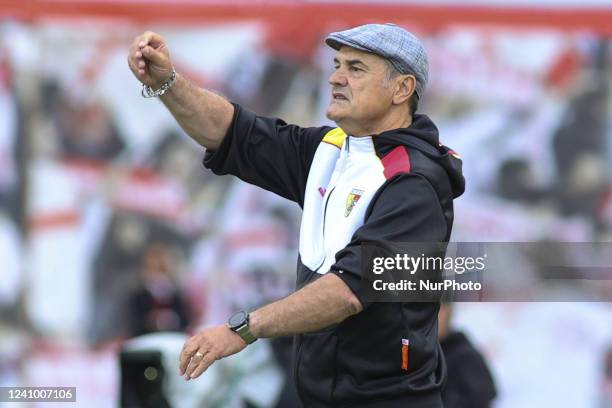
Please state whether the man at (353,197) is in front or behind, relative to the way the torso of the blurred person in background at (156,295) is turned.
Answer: in front

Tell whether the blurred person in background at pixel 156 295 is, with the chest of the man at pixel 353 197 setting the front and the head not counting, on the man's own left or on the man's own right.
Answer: on the man's own right

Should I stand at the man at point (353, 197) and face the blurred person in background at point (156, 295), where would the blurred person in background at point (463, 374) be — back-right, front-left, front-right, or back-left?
front-right

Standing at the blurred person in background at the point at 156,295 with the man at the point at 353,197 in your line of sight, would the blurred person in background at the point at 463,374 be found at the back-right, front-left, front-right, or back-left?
front-left

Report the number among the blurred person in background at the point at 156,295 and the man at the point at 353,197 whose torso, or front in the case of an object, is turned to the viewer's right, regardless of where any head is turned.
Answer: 0

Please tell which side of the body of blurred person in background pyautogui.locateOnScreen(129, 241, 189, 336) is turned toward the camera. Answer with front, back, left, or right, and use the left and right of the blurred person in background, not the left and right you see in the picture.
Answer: front

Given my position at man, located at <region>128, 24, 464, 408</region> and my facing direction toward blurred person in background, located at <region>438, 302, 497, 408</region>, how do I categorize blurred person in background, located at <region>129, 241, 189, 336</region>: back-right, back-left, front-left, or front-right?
front-left

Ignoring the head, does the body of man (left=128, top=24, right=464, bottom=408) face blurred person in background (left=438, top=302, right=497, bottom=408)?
no

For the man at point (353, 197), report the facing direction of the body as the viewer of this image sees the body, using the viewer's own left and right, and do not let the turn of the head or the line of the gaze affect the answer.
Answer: facing the viewer and to the left of the viewer

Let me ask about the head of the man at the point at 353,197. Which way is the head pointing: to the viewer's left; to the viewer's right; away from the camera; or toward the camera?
to the viewer's left
